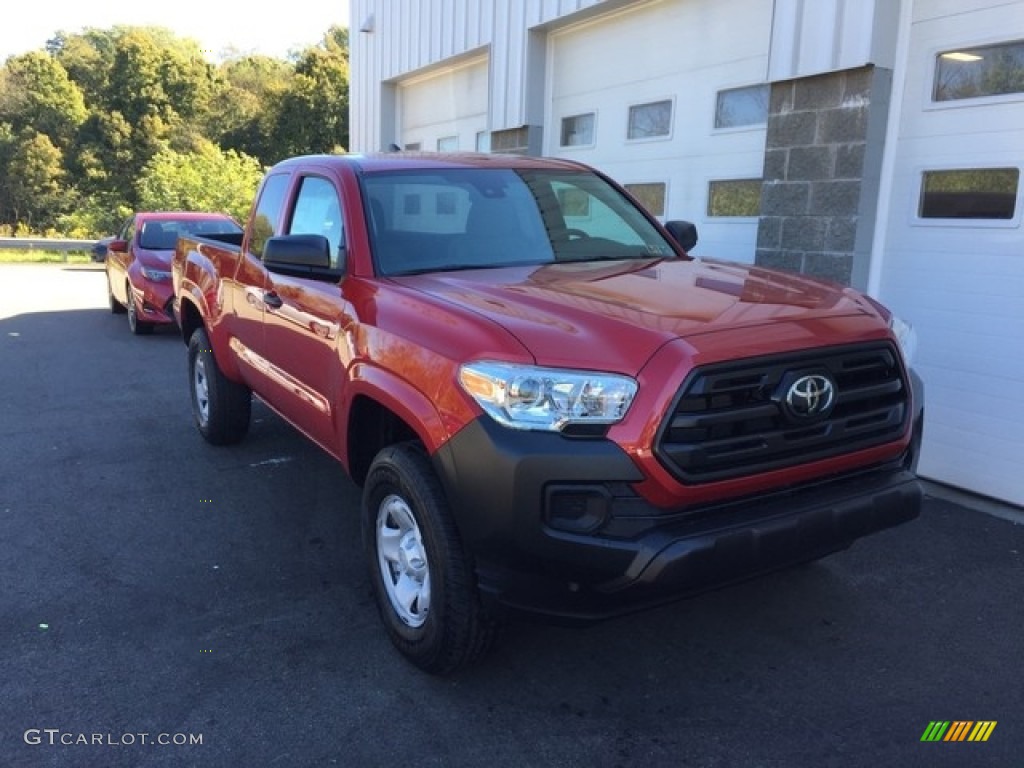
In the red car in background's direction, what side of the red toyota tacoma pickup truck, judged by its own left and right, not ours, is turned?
back

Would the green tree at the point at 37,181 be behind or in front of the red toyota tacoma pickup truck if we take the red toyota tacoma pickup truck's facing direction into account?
behind

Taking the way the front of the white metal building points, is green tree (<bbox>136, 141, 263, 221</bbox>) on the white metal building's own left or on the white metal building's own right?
on the white metal building's own right

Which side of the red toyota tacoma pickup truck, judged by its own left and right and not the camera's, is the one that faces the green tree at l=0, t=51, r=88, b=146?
back

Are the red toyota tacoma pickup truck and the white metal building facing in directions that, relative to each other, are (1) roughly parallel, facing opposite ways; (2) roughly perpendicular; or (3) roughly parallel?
roughly perpendicular

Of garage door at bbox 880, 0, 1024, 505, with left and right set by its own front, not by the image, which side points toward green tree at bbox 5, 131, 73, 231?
right

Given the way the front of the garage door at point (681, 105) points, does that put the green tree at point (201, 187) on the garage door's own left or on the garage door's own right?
on the garage door's own right

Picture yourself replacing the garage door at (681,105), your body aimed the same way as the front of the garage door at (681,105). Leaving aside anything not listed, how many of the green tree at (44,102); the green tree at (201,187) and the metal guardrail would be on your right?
3

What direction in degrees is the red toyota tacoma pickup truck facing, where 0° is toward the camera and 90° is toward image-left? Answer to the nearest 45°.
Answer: approximately 315°

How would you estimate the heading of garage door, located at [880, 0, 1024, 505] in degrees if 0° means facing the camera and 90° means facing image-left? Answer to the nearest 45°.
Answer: approximately 45°

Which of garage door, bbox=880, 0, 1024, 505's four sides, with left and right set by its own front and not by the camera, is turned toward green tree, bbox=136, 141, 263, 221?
right
